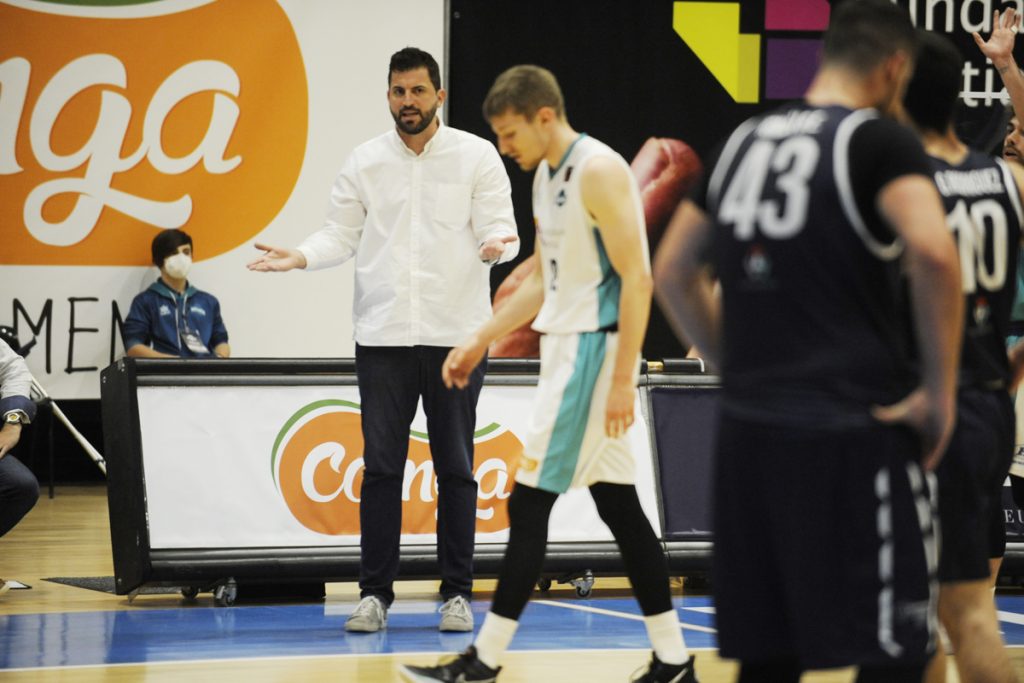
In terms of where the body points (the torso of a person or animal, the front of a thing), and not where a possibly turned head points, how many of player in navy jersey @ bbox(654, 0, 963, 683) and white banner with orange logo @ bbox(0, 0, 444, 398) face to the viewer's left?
0

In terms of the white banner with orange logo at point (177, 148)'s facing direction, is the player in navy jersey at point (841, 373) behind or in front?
in front

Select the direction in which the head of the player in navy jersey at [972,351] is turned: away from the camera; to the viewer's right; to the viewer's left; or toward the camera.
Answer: away from the camera

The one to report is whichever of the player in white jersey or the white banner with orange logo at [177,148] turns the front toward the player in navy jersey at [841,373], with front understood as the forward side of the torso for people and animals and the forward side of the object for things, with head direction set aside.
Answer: the white banner with orange logo

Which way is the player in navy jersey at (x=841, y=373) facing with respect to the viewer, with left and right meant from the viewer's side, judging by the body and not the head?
facing away from the viewer and to the right of the viewer

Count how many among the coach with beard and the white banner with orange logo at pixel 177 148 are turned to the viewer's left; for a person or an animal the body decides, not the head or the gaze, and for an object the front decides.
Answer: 0

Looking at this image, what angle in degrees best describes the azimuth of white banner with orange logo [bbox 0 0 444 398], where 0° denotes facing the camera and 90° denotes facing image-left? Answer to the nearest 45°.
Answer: approximately 0°

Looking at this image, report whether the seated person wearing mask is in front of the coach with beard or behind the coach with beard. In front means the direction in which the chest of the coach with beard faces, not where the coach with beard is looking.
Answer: behind

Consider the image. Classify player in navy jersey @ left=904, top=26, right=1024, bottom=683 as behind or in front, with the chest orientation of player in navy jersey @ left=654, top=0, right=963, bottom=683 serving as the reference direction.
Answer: in front

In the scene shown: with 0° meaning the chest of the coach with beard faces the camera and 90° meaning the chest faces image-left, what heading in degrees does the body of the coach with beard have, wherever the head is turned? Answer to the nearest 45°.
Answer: approximately 0°
